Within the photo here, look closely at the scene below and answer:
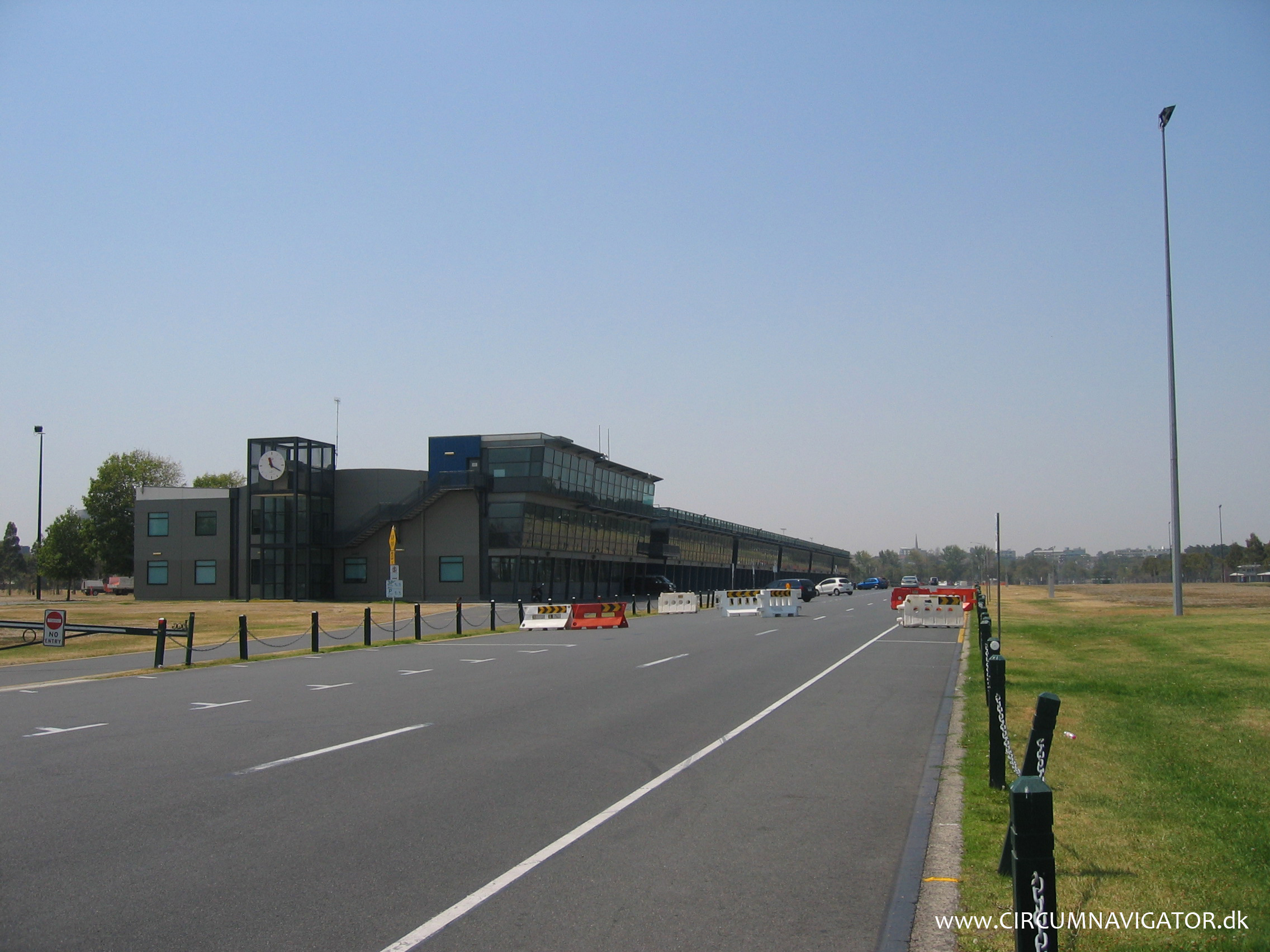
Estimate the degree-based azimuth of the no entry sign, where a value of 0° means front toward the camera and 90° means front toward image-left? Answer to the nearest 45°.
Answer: approximately 0°

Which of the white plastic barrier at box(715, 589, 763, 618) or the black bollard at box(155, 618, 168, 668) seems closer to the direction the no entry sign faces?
the black bollard

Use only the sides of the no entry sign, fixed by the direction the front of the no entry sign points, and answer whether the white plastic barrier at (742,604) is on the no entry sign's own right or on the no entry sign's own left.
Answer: on the no entry sign's own left

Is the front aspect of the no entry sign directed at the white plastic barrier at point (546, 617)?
no

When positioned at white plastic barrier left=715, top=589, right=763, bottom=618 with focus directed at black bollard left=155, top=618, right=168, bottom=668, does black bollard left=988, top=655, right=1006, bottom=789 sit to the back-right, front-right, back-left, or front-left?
front-left

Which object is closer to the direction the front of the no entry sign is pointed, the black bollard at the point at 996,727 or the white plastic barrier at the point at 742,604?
the black bollard

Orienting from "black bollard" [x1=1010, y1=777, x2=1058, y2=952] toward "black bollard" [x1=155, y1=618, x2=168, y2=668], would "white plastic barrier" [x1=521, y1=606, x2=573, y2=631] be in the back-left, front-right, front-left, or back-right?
front-right

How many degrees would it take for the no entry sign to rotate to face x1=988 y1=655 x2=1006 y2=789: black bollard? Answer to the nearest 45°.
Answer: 0° — it already faces it

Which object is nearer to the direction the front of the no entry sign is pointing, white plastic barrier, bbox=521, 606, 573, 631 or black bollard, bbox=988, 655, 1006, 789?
the black bollard

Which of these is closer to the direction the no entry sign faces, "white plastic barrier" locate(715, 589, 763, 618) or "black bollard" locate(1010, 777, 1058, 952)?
the black bollard

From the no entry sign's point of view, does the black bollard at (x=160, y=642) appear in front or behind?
in front

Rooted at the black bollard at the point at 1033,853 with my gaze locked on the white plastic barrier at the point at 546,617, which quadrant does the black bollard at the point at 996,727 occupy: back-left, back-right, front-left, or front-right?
front-right

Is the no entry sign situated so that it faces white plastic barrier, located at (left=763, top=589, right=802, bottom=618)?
no

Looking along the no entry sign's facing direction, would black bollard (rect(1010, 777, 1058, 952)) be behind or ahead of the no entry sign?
ahead
